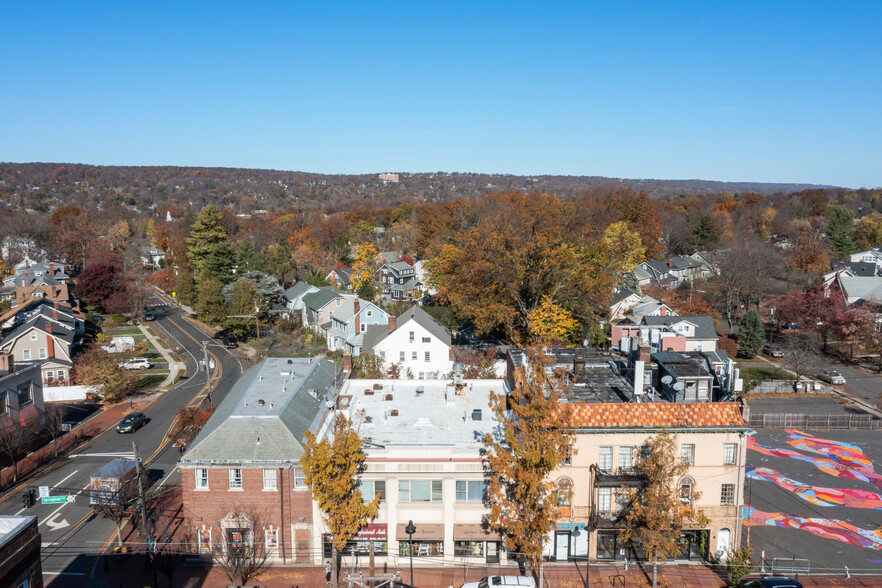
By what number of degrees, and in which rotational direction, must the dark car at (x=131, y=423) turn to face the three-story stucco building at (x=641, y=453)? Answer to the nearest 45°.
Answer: approximately 90° to its left

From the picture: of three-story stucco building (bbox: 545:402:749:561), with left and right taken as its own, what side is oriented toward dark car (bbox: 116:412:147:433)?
right

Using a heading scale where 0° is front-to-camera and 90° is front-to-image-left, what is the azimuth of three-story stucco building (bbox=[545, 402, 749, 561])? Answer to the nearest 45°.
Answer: approximately 0°

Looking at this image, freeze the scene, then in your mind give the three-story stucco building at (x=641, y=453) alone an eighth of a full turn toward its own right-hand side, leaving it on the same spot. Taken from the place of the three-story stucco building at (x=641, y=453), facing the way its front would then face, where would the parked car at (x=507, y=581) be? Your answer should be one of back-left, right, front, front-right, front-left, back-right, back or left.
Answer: front

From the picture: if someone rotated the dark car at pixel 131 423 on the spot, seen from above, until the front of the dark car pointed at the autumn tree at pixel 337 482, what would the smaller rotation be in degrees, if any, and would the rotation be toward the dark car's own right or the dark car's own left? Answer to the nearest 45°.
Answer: approximately 45° to the dark car's own left

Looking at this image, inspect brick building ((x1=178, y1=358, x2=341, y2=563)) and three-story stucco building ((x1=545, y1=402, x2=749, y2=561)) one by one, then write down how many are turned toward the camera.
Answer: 2

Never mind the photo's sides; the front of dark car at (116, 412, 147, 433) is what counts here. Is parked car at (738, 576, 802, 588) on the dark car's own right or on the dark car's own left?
on the dark car's own left

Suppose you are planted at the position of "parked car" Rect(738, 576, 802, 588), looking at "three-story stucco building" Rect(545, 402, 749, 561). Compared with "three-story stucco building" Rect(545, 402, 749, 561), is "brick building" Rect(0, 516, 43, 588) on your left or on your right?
left

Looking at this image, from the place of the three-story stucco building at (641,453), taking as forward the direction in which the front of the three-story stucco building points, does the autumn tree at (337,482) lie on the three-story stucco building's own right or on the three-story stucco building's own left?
on the three-story stucco building's own right

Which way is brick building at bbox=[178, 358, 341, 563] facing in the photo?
toward the camera

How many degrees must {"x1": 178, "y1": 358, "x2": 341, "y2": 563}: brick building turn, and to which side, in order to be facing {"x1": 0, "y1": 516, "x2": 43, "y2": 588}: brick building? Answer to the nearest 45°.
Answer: approximately 45° to its right

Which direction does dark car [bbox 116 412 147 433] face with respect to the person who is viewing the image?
facing the viewer and to the left of the viewer
